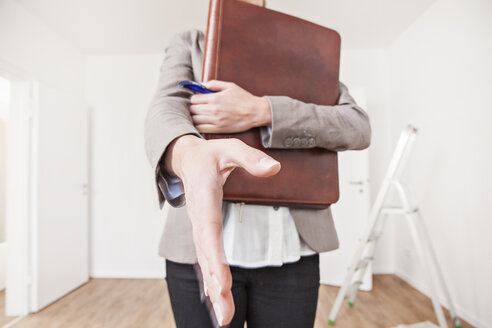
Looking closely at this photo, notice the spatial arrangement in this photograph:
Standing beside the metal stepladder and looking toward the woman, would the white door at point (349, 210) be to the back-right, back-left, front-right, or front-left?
back-right

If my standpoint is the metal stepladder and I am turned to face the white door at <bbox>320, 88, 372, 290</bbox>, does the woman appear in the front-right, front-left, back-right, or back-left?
back-left

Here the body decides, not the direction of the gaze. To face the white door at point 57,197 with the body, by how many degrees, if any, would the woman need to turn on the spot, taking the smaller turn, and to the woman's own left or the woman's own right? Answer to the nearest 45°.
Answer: approximately 135° to the woman's own right

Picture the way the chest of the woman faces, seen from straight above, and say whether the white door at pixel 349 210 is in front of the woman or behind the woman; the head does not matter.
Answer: behind

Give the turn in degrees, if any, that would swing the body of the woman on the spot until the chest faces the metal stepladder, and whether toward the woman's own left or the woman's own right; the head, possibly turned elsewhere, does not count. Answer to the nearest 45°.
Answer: approximately 135° to the woman's own left

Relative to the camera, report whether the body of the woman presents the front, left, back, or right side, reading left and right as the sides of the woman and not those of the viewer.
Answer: front
